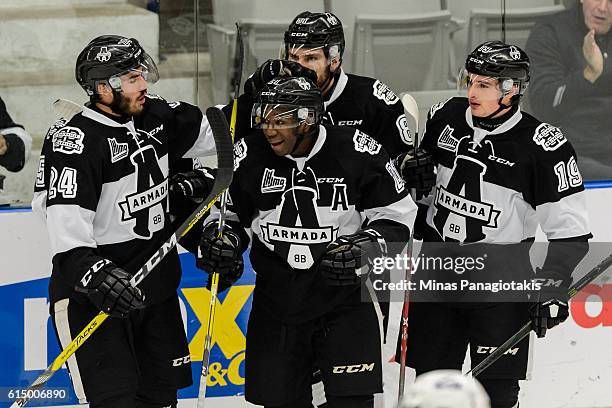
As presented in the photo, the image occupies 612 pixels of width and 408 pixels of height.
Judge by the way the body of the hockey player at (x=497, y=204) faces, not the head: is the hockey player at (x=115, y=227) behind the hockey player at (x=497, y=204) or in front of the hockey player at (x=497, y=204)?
in front

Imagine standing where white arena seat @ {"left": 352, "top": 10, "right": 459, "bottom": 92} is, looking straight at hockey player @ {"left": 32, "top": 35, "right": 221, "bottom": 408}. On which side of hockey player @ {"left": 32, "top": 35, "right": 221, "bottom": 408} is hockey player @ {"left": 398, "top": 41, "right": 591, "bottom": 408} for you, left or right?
left

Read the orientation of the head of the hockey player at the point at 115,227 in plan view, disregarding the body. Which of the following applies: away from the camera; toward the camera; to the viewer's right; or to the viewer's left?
to the viewer's right

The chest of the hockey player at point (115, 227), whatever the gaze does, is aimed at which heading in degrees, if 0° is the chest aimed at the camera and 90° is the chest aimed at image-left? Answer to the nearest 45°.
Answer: approximately 315°

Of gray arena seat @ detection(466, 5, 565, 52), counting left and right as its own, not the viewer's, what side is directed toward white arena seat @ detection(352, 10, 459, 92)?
right

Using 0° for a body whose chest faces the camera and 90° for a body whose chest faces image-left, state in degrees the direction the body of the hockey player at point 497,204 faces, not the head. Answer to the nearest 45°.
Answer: approximately 45°

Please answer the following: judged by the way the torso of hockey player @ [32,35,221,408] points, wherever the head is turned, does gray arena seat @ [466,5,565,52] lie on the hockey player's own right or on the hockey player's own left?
on the hockey player's own left

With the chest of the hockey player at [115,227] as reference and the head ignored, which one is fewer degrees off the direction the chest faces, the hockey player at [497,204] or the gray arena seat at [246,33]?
the hockey player

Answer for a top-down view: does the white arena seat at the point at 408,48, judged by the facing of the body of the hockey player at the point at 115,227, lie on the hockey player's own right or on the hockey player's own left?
on the hockey player's own left
